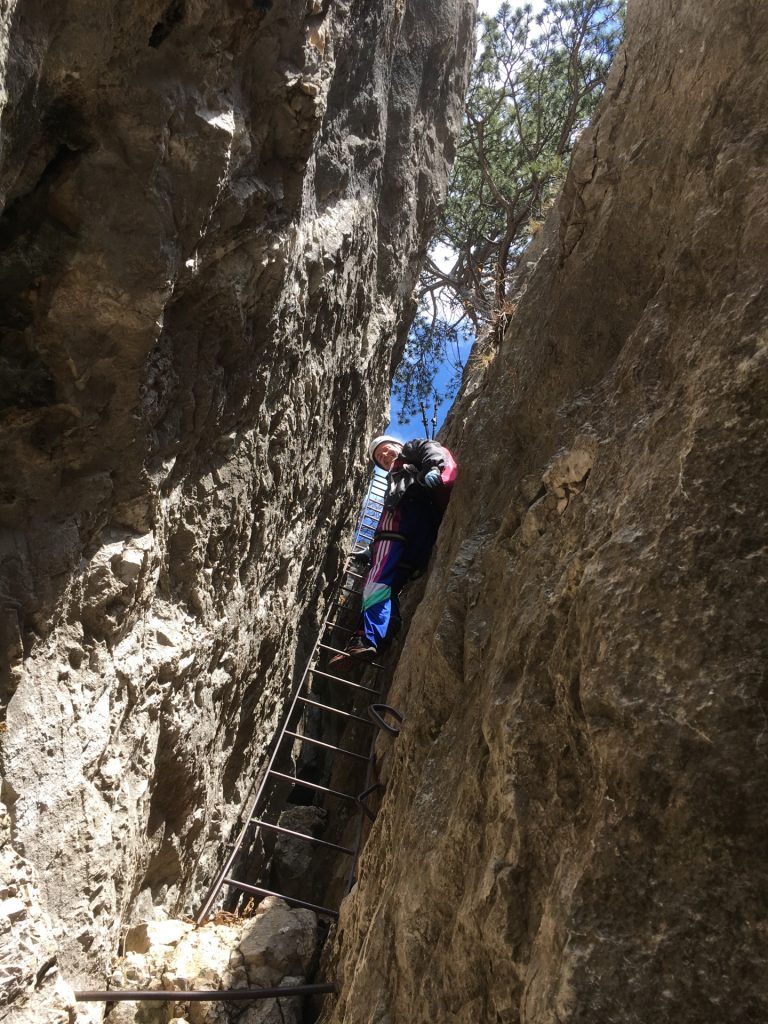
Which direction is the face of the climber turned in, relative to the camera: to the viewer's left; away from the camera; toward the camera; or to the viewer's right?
toward the camera

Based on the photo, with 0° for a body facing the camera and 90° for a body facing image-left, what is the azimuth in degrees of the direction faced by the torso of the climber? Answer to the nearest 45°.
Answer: approximately 45°
